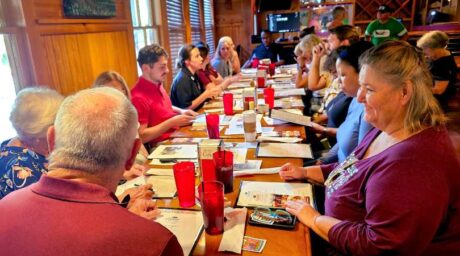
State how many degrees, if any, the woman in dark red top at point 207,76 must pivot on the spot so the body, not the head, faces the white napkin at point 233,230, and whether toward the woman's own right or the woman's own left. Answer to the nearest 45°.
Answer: approximately 90° to the woman's own right

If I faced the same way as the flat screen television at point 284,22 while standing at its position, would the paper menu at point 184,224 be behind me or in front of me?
in front

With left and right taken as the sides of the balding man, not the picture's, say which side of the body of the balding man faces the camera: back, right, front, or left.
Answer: back

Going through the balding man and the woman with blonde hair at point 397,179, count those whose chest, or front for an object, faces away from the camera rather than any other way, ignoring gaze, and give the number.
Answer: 1

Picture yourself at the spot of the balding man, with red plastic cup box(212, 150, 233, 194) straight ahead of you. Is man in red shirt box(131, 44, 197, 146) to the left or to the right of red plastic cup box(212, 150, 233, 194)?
left

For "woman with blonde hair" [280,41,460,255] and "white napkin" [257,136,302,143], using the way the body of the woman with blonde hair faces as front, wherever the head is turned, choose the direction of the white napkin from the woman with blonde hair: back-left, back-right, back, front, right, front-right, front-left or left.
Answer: front-right

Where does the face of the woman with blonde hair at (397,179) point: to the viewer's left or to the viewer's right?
to the viewer's left

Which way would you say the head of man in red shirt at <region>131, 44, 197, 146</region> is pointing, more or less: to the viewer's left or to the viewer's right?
to the viewer's right

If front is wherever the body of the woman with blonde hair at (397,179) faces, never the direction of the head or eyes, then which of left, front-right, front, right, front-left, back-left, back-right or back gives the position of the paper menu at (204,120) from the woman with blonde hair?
front-right
